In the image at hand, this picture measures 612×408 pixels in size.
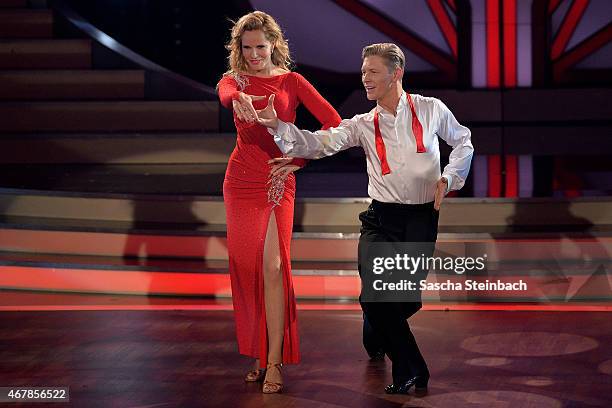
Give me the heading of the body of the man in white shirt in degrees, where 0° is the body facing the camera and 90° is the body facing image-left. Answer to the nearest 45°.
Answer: approximately 45°

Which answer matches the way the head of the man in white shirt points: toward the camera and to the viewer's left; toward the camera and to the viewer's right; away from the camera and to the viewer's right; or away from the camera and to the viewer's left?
toward the camera and to the viewer's left

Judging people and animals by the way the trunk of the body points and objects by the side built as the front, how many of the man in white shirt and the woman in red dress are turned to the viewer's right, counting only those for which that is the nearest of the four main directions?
0

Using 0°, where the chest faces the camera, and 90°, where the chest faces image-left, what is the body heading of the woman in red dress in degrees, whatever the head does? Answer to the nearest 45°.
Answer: approximately 0°

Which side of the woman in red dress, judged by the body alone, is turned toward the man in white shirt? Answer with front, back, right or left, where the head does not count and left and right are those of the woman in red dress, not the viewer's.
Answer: left

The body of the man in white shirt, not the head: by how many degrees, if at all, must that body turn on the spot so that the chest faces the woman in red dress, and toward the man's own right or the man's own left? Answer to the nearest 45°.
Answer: approximately 45° to the man's own right
